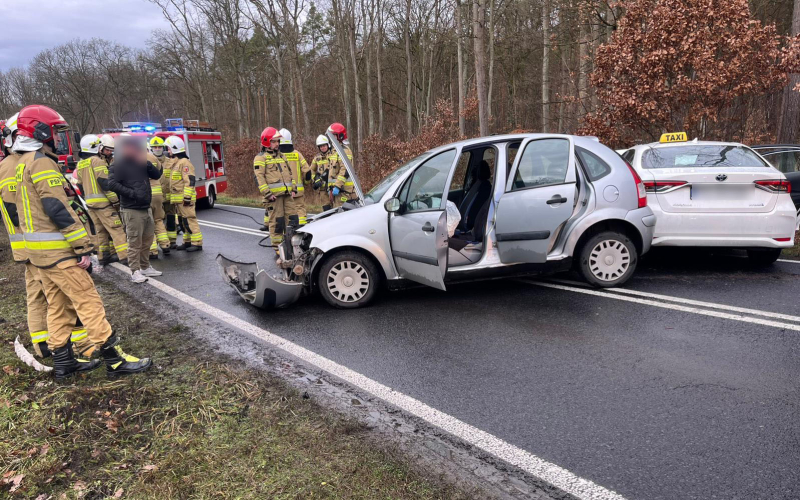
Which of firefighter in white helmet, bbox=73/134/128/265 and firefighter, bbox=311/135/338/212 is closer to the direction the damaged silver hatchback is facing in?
the firefighter in white helmet

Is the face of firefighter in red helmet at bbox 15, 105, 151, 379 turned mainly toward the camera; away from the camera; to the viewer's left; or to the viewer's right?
to the viewer's right

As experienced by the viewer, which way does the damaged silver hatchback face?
facing to the left of the viewer

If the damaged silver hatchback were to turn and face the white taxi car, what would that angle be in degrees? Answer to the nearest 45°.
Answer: approximately 180°

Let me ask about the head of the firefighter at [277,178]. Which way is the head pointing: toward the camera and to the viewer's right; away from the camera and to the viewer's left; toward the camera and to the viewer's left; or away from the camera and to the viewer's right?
toward the camera and to the viewer's right

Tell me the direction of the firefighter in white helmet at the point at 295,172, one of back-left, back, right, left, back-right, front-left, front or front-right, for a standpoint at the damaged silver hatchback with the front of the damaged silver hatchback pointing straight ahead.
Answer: front-right

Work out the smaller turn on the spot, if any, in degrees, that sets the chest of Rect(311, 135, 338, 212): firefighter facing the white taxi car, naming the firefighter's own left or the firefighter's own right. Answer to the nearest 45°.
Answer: approximately 45° to the firefighter's own left

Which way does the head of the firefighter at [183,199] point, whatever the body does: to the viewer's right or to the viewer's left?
to the viewer's left

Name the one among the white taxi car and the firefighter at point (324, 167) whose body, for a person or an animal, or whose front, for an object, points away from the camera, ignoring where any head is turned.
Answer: the white taxi car

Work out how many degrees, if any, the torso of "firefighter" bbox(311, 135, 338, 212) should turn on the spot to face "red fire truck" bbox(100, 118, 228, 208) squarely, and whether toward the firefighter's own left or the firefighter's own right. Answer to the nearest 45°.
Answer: approximately 135° to the firefighter's own right

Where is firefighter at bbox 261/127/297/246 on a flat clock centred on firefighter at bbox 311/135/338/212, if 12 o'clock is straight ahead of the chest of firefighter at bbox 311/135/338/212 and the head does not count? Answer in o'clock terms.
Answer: firefighter at bbox 261/127/297/246 is roughly at 1 o'clock from firefighter at bbox 311/135/338/212.

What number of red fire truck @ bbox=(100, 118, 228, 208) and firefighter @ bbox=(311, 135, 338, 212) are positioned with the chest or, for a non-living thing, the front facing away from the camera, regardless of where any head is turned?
0

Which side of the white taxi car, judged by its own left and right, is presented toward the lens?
back

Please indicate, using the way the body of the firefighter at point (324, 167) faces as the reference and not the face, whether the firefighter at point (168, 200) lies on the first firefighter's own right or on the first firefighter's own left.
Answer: on the first firefighter's own right
